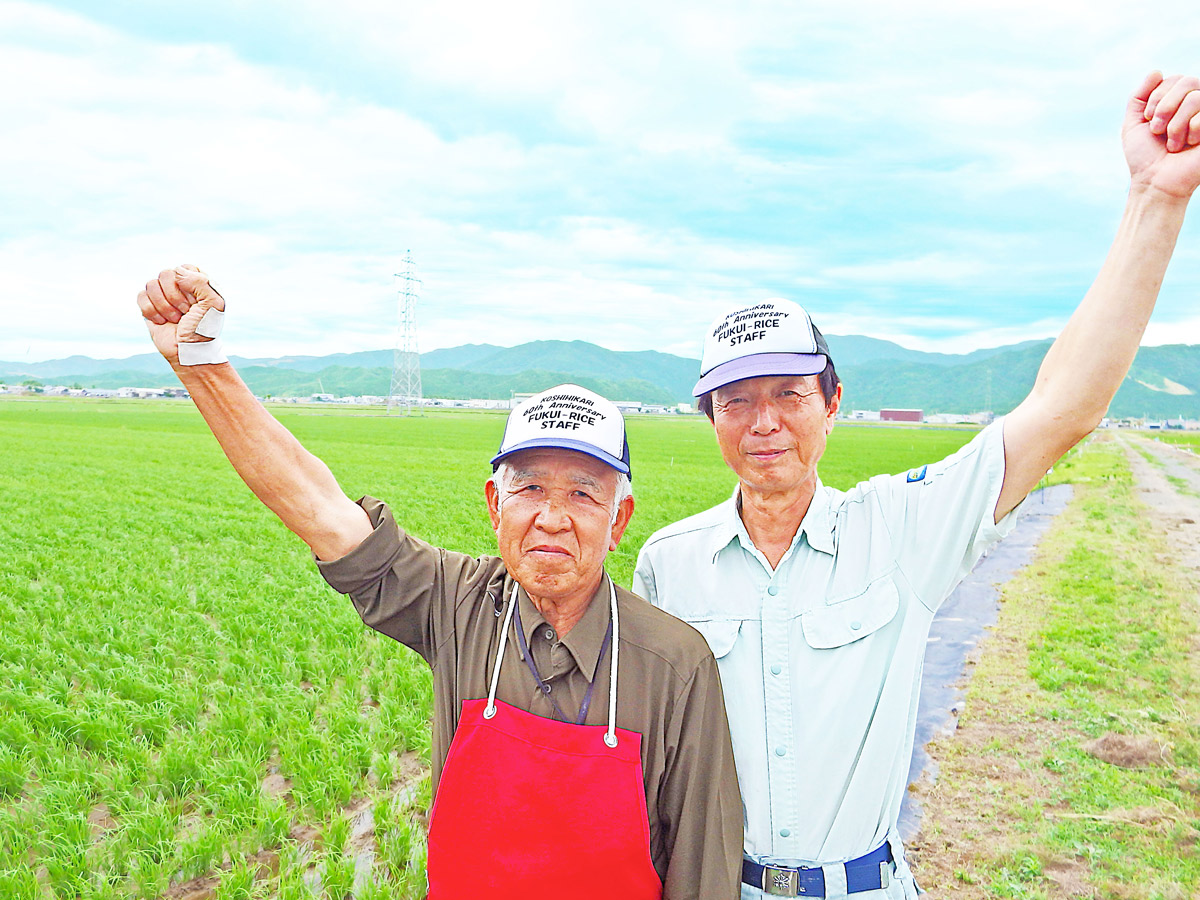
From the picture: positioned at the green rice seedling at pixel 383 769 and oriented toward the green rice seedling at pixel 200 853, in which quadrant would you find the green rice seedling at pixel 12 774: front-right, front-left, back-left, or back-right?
front-right

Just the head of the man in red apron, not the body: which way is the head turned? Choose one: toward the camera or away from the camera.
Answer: toward the camera

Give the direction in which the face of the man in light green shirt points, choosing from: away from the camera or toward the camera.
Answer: toward the camera

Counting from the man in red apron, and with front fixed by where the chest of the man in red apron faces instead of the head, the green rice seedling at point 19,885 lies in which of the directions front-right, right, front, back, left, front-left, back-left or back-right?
back-right

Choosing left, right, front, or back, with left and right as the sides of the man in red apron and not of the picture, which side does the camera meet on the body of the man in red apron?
front

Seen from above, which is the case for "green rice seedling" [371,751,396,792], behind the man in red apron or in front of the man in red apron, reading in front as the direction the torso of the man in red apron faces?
behind
